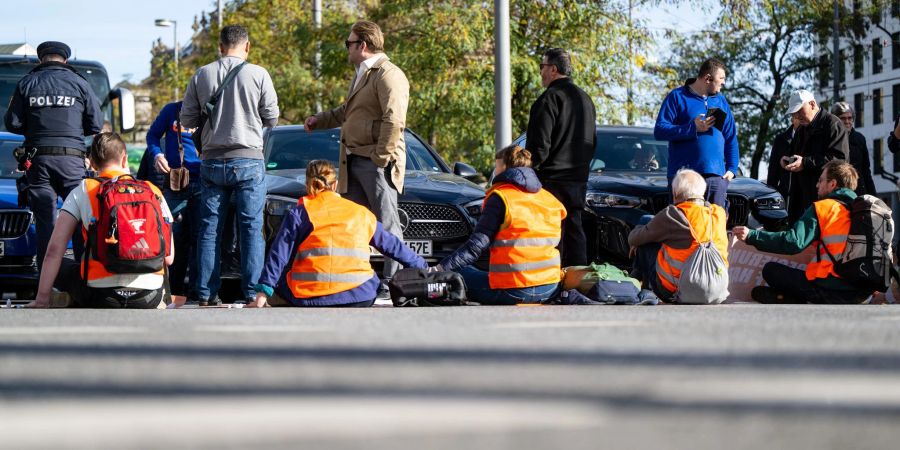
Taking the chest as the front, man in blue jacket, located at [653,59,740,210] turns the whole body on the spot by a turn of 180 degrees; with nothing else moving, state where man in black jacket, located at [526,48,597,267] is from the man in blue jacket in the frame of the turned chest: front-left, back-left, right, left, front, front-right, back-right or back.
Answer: left

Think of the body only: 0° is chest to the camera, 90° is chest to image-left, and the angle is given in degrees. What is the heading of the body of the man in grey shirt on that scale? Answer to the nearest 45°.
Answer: approximately 180°

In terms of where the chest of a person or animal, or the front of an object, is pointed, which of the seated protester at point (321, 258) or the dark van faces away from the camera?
the seated protester

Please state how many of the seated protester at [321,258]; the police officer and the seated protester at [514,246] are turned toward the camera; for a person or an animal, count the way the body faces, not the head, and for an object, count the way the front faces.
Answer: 0

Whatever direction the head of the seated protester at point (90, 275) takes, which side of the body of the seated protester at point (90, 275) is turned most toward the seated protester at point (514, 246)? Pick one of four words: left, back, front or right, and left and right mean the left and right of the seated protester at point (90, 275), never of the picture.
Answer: right

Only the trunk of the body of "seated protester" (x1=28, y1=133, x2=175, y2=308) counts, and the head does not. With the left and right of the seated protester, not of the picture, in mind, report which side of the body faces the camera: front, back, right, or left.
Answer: back

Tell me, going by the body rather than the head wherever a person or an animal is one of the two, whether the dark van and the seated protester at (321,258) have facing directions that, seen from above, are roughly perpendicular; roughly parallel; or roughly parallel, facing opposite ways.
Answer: roughly parallel, facing opposite ways

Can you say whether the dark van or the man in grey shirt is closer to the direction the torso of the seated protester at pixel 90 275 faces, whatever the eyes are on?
the dark van

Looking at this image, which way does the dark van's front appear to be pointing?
toward the camera

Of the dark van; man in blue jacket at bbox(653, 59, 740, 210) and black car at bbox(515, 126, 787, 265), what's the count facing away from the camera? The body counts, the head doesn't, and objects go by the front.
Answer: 0

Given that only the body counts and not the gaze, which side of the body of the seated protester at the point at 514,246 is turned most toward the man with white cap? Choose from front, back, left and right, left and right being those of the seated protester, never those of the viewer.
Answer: right
